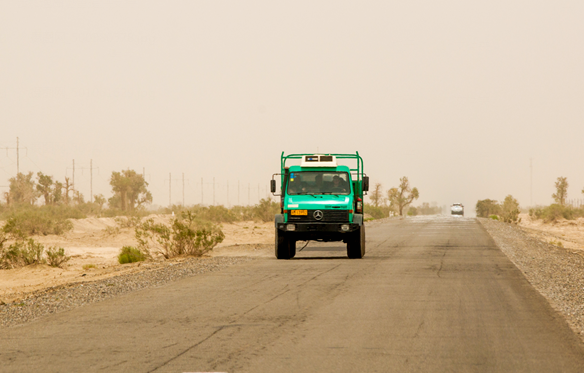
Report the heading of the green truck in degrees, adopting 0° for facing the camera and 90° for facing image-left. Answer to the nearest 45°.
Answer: approximately 0°

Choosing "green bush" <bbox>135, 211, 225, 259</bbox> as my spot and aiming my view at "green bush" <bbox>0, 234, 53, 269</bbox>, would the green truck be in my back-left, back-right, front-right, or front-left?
back-left

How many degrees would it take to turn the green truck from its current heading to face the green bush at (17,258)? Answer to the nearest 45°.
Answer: approximately 90° to its right

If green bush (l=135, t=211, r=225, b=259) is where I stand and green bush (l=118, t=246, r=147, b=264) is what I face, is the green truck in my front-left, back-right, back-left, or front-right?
back-left

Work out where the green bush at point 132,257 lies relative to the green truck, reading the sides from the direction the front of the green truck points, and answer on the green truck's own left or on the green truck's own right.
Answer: on the green truck's own right

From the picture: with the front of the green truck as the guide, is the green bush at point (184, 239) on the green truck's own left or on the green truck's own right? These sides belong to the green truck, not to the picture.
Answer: on the green truck's own right
